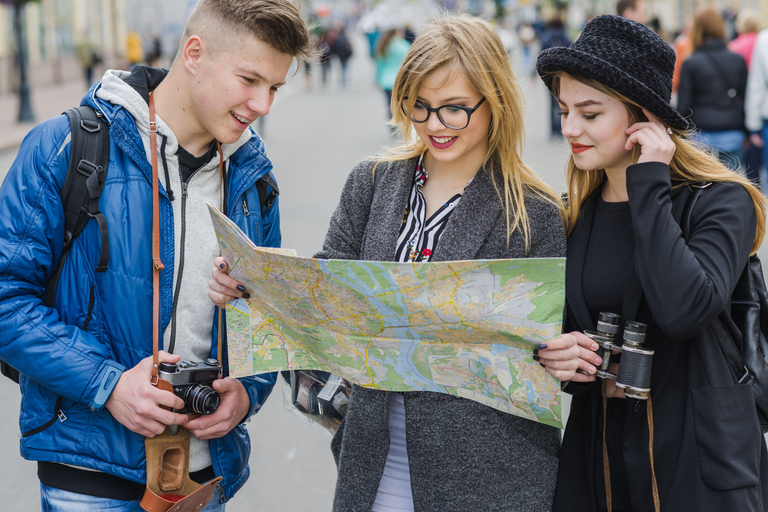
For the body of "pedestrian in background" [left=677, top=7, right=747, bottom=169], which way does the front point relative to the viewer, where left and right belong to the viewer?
facing away from the viewer

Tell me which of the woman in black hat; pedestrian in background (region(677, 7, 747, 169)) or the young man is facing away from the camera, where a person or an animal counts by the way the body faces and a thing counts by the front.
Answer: the pedestrian in background

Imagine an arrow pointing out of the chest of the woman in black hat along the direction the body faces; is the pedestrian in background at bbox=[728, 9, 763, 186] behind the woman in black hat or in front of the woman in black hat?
behind

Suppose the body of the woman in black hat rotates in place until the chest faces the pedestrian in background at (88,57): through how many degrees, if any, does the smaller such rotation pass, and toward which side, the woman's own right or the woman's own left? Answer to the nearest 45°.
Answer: approximately 90° to the woman's own right

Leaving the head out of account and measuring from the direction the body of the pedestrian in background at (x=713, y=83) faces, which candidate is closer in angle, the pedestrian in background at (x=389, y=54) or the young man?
the pedestrian in background

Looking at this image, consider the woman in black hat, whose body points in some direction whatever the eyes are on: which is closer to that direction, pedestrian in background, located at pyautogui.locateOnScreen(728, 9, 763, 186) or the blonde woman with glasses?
the blonde woman with glasses

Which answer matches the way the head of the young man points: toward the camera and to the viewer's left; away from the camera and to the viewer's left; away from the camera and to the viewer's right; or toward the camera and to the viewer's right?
toward the camera and to the viewer's right

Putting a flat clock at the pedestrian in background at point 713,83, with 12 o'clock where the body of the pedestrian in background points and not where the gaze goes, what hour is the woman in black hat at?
The woman in black hat is roughly at 6 o'clock from the pedestrian in background.

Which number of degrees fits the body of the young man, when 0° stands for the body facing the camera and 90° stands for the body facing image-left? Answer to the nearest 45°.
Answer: approximately 315°
